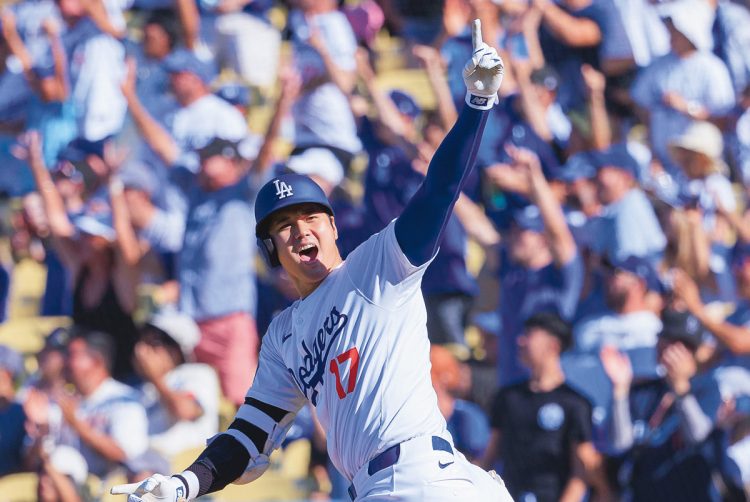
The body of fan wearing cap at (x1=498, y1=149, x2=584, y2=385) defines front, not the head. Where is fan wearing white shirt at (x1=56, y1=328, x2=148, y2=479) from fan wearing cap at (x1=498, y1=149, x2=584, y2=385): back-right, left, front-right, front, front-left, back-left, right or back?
front-right

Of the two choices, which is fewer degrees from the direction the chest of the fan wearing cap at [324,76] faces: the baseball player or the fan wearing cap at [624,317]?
the baseball player

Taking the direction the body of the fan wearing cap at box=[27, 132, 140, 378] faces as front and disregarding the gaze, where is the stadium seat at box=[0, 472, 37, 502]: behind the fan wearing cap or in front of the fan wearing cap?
in front

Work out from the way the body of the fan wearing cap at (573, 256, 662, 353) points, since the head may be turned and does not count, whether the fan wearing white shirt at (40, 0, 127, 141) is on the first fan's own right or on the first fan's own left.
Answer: on the first fan's own right

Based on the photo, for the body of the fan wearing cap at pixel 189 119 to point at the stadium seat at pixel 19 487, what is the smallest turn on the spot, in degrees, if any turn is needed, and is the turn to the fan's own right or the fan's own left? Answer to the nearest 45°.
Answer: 0° — they already face it

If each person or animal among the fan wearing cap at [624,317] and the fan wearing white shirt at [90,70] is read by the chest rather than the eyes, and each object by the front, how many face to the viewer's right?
0

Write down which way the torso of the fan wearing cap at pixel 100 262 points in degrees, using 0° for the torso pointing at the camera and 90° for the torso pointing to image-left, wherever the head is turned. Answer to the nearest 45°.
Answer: approximately 0°

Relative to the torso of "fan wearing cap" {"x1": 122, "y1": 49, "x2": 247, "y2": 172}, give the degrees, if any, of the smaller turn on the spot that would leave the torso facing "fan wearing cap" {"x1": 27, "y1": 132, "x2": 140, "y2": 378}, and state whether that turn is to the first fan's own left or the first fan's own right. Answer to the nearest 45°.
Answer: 0° — they already face them

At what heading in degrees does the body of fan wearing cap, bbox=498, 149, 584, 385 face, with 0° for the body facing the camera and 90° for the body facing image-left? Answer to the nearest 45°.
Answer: approximately 45°

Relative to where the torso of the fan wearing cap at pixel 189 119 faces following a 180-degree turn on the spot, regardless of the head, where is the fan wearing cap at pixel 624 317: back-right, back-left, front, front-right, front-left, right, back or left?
right

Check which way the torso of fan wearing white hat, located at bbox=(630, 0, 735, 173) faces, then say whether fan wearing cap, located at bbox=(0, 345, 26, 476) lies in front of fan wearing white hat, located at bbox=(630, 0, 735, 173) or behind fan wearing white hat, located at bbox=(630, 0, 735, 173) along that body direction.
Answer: in front
